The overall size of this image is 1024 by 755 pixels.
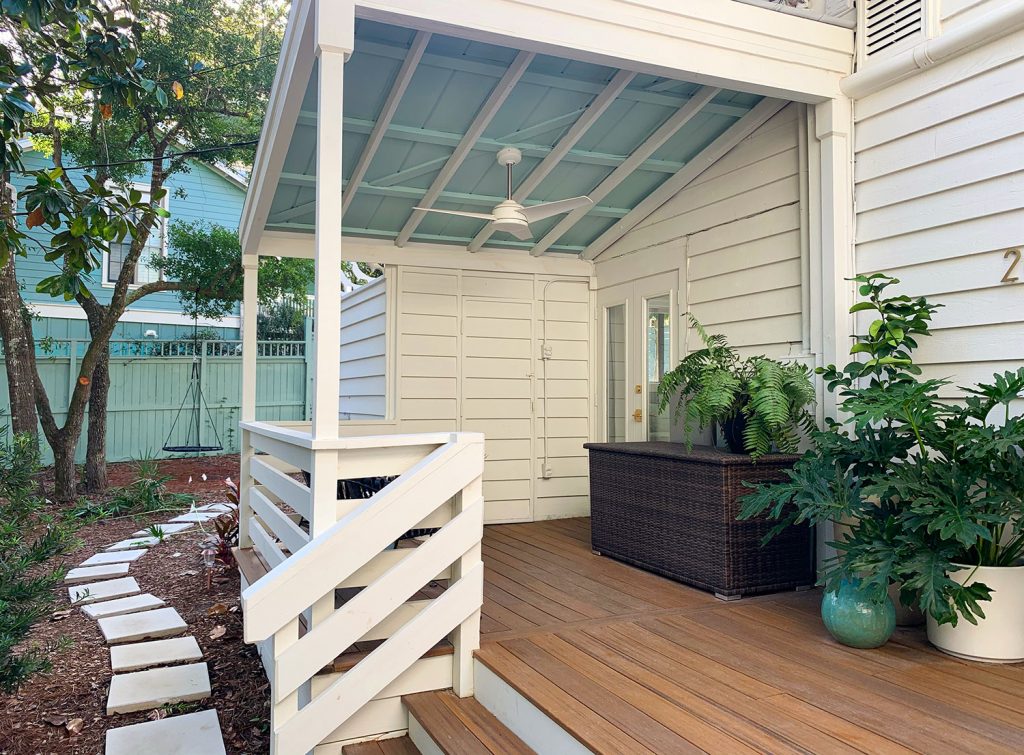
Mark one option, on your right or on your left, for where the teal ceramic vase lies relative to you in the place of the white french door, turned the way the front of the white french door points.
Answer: on your left

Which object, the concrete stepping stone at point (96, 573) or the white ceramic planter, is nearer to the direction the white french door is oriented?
the concrete stepping stone

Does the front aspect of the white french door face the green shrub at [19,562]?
yes

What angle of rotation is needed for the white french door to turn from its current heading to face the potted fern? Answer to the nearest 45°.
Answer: approximately 45° to its left

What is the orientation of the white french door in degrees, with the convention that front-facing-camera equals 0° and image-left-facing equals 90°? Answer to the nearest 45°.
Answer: approximately 45°

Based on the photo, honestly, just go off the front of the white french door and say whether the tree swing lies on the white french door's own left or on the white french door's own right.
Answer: on the white french door's own right

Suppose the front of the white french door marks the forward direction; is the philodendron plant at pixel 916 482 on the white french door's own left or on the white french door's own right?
on the white french door's own left

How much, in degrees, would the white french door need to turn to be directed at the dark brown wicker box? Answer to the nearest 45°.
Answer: approximately 45° to its left

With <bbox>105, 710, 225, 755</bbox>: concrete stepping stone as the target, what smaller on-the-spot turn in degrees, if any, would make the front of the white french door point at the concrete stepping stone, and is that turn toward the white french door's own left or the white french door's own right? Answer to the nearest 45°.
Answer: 0° — it already faces it

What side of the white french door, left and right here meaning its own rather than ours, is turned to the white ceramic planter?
left

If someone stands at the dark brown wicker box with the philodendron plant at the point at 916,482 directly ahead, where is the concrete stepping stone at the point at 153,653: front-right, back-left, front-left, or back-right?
back-right
